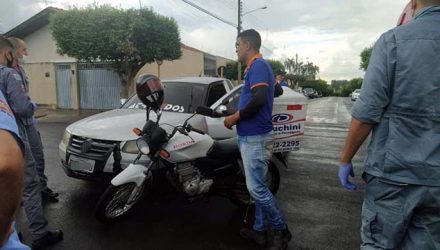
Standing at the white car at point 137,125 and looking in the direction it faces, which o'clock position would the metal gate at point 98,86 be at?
The metal gate is roughly at 4 o'clock from the white car.

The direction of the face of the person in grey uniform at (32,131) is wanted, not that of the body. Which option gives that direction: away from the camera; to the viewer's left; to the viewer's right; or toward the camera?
to the viewer's right

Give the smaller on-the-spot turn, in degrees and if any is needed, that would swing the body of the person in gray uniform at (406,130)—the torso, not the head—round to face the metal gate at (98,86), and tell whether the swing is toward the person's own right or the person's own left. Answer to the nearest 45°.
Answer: approximately 45° to the person's own left

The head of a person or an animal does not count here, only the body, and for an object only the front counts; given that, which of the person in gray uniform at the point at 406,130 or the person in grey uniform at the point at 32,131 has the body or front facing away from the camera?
the person in gray uniform at the point at 406,130

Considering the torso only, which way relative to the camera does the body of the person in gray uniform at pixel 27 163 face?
to the viewer's right

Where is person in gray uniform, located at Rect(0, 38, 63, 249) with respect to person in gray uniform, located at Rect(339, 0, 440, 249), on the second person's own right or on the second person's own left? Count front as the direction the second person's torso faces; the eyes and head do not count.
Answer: on the second person's own left

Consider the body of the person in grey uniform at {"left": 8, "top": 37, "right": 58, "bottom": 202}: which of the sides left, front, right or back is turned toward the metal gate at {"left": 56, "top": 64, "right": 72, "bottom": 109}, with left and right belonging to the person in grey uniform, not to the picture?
left

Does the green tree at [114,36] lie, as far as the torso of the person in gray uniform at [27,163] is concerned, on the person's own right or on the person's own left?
on the person's own left
